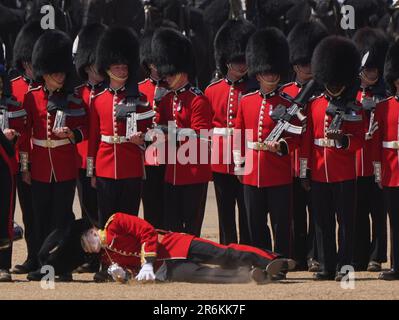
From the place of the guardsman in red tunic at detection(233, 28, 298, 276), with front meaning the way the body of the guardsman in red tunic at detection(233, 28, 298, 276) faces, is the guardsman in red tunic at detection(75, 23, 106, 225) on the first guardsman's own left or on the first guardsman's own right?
on the first guardsman's own right

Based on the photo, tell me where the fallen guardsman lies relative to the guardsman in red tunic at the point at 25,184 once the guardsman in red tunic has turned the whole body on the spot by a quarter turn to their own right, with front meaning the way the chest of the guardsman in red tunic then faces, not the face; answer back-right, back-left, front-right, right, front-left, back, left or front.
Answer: back-left

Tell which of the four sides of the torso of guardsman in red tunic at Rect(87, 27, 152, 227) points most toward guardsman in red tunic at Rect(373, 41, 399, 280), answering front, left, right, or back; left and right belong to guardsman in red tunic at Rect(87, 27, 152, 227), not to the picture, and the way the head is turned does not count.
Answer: left

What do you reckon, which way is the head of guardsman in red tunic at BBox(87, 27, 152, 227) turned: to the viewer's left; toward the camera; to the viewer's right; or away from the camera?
toward the camera

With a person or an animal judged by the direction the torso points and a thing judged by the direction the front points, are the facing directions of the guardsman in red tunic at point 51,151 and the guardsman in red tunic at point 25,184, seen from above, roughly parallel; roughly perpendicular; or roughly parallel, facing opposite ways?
roughly parallel

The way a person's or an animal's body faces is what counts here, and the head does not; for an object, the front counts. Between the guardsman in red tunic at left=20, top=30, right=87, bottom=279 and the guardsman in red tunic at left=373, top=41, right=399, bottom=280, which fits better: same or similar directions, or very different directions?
same or similar directions

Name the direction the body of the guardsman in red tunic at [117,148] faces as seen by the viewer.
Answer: toward the camera

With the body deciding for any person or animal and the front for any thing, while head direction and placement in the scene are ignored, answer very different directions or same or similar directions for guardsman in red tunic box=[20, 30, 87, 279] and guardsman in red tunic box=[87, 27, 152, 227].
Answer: same or similar directions

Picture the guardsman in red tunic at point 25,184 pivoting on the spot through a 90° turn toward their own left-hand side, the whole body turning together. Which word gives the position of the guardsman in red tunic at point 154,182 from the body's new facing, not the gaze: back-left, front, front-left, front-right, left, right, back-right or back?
front

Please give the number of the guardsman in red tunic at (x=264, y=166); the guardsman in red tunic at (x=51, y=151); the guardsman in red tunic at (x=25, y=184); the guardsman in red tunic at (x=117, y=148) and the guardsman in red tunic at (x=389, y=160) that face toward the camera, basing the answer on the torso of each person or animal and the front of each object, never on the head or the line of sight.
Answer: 5

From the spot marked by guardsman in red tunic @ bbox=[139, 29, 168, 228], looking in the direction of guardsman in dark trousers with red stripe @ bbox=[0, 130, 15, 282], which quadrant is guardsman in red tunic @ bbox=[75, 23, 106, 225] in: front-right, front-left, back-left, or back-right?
front-right

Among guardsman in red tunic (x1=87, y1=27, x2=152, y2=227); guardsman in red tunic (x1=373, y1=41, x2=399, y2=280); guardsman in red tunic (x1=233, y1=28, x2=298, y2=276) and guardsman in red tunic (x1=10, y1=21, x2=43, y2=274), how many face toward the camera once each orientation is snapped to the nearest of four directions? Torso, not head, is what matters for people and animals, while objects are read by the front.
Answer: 4

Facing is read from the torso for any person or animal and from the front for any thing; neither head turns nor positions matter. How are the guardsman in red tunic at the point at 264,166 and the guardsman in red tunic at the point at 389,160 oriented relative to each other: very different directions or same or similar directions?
same or similar directions

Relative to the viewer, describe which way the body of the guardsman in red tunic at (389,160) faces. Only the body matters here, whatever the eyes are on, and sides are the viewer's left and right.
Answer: facing the viewer

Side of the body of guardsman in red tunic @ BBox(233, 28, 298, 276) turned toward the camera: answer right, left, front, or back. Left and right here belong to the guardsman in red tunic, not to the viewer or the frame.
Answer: front
